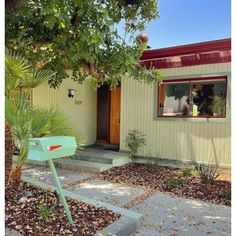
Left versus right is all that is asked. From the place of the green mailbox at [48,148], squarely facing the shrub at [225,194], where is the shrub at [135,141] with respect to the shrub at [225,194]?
left

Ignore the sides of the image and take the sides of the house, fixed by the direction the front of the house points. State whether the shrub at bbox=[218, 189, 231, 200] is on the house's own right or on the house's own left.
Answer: on the house's own left

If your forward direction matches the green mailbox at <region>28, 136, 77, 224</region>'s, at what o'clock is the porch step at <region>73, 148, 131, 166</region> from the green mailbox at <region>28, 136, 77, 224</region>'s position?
The porch step is roughly at 5 o'clock from the green mailbox.

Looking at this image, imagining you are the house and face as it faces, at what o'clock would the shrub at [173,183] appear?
The shrub is roughly at 11 o'clock from the house.

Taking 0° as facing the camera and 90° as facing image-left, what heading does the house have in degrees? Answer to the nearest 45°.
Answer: approximately 45°

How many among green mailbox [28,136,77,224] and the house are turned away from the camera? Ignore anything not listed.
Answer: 0
